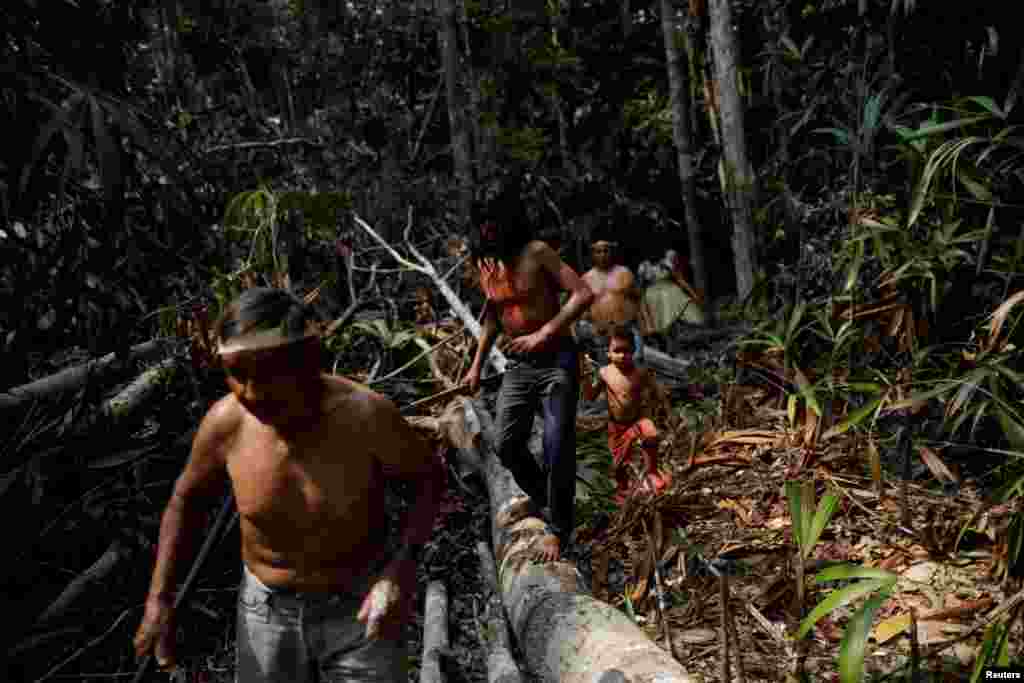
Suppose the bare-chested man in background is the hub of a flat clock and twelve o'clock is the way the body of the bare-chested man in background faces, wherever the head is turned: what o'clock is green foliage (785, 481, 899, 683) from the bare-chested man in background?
The green foliage is roughly at 12 o'clock from the bare-chested man in background.

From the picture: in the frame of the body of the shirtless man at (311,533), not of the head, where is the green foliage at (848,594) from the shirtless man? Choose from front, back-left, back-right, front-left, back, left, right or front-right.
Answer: back-left

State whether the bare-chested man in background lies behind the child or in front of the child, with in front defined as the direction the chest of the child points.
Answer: behind

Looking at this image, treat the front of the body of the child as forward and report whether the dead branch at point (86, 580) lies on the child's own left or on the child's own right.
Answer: on the child's own right

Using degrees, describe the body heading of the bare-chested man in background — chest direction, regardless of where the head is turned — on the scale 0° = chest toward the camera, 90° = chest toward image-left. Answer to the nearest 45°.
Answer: approximately 0°

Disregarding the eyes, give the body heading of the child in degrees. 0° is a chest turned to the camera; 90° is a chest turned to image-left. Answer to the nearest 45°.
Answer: approximately 0°

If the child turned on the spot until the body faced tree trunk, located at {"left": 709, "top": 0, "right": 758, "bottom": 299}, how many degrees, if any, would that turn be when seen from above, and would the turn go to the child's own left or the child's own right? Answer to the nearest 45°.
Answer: approximately 180°

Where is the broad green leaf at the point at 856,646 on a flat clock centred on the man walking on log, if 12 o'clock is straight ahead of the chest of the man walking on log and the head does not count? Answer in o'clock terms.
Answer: The broad green leaf is roughly at 10 o'clock from the man walking on log.

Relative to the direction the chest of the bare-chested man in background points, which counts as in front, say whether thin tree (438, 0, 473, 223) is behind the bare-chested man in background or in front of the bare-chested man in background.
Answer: behind

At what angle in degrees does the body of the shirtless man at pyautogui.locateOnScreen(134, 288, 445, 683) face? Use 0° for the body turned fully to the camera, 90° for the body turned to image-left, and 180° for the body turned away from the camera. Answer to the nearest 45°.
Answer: approximately 45°
